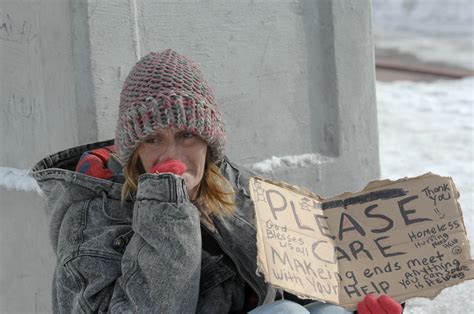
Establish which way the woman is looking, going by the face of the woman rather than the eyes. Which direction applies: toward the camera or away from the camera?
toward the camera

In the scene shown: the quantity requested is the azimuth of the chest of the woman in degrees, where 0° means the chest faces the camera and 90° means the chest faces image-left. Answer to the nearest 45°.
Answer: approximately 315°
